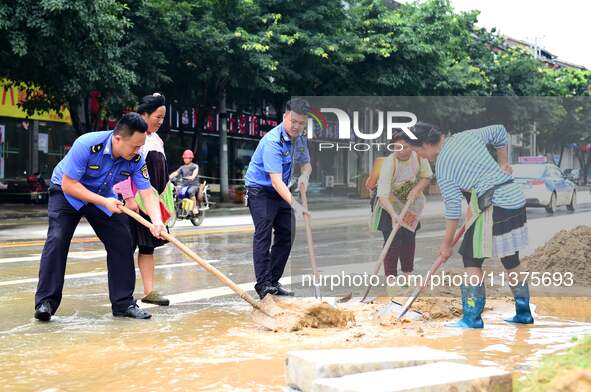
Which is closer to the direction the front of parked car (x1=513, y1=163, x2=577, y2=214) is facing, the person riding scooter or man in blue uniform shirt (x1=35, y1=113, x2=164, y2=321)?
the person riding scooter

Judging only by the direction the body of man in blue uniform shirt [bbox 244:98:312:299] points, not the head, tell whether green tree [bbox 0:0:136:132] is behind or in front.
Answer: behind

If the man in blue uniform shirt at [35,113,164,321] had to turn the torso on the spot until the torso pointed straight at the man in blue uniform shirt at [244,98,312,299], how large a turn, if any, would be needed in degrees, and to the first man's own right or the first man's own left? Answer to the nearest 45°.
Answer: approximately 45° to the first man's own left

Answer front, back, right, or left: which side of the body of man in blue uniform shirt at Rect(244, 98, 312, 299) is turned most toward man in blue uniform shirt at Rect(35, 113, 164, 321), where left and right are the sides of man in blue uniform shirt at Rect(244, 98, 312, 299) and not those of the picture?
right

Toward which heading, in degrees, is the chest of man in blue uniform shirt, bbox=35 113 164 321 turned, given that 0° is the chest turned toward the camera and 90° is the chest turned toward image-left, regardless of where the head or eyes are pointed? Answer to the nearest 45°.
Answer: approximately 315°

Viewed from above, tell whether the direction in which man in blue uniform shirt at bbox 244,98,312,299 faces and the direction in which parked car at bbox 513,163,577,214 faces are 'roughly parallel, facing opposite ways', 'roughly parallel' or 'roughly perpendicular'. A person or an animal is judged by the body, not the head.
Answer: roughly perpendicular
